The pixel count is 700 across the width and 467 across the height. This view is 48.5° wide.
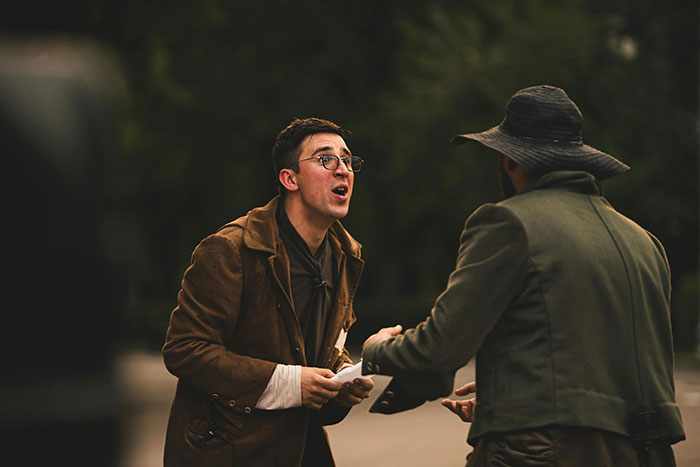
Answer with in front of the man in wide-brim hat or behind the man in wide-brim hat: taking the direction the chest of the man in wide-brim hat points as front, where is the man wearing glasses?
in front

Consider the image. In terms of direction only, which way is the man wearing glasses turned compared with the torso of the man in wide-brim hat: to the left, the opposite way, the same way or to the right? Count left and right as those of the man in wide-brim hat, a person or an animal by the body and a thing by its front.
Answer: the opposite way

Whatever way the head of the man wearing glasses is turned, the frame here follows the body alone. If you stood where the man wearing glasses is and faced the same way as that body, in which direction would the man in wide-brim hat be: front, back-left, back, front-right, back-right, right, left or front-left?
front

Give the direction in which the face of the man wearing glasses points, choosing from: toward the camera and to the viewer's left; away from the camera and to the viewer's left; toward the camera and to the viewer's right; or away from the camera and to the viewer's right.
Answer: toward the camera and to the viewer's right

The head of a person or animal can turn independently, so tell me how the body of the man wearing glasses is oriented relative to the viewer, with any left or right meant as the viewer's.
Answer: facing the viewer and to the right of the viewer

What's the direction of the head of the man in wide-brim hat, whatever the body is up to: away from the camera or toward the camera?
away from the camera

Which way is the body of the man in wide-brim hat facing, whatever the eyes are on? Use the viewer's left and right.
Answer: facing away from the viewer and to the left of the viewer
